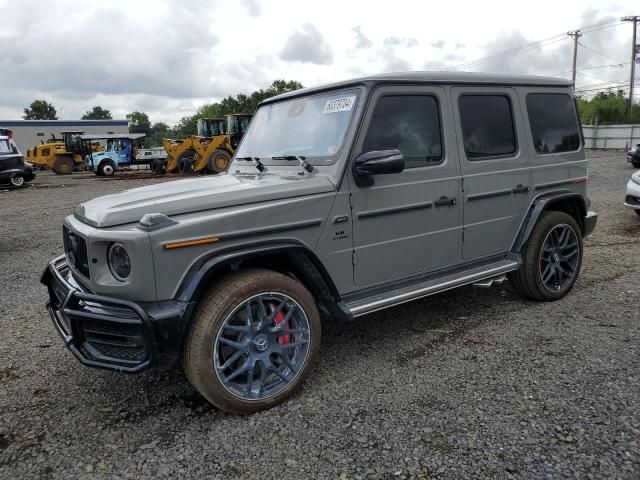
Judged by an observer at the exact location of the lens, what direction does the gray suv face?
facing the viewer and to the left of the viewer

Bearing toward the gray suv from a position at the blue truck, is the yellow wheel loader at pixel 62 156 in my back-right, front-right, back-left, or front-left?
back-right
